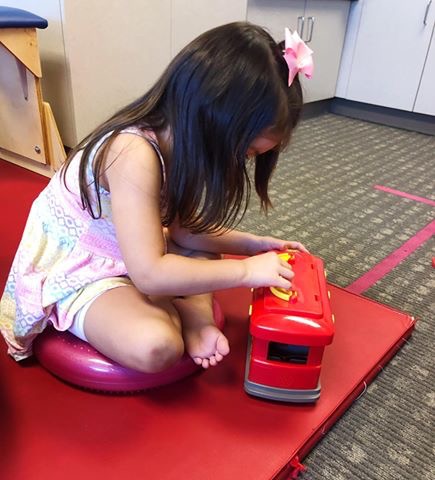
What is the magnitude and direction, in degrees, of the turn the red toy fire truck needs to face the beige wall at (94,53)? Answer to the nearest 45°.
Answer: approximately 135° to its right

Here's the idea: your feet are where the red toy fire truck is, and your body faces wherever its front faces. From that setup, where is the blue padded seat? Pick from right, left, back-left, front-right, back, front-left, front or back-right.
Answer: back-right

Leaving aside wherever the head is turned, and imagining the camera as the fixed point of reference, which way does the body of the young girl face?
to the viewer's right

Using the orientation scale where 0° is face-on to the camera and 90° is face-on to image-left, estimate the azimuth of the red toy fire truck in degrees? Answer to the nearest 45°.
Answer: approximately 0°

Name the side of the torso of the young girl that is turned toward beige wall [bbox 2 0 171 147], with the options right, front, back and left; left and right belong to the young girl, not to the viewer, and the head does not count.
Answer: left

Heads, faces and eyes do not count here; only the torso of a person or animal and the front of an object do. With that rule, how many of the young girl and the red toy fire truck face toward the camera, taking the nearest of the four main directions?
1

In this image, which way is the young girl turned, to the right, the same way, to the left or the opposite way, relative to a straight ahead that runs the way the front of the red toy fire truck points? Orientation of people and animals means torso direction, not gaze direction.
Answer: to the left

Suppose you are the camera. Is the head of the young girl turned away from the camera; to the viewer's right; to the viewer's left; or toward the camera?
to the viewer's right
